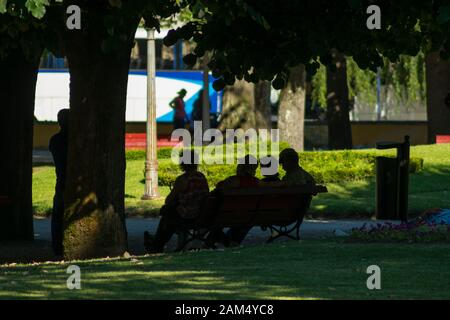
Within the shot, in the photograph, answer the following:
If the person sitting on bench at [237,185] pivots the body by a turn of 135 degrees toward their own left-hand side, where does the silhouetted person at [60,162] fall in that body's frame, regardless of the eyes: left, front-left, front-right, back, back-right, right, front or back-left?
right

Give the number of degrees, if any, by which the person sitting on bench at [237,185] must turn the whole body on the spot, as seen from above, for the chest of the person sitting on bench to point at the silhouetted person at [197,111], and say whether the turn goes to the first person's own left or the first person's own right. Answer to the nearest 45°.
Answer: approximately 45° to the first person's own right

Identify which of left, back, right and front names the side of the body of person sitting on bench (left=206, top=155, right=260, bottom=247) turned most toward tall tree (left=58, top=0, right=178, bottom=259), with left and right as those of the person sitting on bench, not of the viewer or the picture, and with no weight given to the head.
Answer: left

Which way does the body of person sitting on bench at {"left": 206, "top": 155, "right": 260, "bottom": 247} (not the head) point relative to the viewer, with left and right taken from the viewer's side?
facing away from the viewer and to the left of the viewer

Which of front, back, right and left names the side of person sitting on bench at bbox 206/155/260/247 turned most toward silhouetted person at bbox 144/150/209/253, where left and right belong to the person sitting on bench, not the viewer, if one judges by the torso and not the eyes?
left

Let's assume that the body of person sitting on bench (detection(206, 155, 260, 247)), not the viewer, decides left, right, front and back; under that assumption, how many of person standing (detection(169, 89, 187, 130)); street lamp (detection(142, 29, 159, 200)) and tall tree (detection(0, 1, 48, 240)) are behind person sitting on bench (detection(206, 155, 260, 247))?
0

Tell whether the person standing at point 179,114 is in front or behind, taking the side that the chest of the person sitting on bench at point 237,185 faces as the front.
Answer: in front
